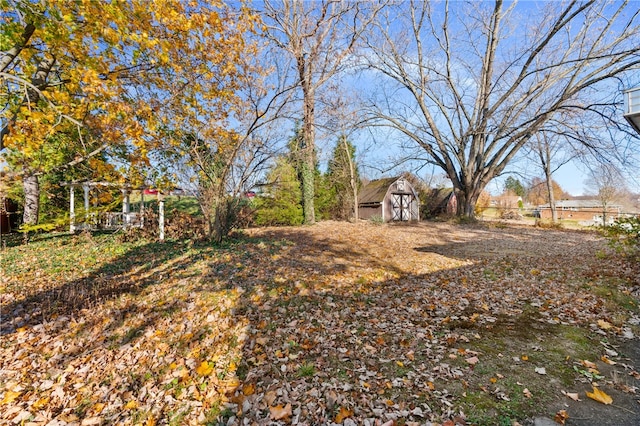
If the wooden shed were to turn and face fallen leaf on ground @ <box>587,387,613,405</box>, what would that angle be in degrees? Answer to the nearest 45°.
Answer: approximately 45° to its right

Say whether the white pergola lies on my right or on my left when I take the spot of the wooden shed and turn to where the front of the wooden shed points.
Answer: on my right

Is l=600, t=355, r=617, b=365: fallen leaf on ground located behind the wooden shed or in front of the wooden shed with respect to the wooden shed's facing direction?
in front

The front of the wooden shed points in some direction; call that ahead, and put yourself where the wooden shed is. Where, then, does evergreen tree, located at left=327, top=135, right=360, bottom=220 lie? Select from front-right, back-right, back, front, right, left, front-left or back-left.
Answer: right

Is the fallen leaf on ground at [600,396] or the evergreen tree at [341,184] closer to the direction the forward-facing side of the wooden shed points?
the fallen leaf on ground

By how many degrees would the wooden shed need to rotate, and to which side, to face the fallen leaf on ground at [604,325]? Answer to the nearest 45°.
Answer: approximately 45° to its right

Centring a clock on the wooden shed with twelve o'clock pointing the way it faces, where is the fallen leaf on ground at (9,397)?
The fallen leaf on ground is roughly at 2 o'clock from the wooden shed.

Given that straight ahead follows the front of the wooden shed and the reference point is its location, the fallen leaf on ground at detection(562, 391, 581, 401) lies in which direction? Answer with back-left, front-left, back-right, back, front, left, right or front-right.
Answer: front-right

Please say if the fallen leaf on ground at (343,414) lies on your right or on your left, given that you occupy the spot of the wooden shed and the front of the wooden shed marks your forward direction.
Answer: on your right

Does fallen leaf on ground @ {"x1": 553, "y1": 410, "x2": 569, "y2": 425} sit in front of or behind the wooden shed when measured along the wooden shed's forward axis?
in front

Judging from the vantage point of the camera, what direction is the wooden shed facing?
facing the viewer and to the right of the viewer

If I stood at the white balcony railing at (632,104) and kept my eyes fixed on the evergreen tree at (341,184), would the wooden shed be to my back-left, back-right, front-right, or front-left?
front-right

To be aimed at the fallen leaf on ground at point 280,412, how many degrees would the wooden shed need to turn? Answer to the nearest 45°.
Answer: approximately 45° to its right
